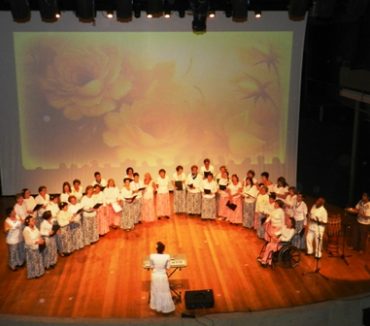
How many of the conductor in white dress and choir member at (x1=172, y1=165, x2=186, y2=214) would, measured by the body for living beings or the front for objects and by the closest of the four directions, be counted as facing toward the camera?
1

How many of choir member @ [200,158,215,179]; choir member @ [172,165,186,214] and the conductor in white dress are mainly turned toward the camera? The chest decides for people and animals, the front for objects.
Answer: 2

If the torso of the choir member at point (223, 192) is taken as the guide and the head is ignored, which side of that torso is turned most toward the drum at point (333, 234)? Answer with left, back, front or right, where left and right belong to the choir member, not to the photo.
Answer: left

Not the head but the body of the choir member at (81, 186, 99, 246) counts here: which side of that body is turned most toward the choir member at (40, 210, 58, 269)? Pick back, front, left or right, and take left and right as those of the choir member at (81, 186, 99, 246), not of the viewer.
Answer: right

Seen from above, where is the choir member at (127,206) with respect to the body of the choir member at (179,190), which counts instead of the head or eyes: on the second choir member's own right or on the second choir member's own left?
on the second choir member's own right

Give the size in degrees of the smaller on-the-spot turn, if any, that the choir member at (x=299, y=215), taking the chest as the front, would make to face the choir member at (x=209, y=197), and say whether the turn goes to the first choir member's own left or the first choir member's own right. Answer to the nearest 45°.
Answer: approximately 90° to the first choir member's own right

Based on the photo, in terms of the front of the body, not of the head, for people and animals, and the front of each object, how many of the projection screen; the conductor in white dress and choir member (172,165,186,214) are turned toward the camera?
2

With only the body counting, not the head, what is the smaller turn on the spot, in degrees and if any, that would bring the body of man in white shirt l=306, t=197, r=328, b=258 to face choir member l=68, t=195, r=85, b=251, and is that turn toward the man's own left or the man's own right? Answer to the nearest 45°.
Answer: approximately 45° to the man's own right

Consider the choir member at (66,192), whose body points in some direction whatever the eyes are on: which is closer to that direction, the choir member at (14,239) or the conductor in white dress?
the conductor in white dress

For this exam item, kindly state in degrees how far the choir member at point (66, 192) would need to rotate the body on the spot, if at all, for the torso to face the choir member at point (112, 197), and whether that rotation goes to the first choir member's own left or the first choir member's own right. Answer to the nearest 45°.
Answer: approximately 45° to the first choir member's own left

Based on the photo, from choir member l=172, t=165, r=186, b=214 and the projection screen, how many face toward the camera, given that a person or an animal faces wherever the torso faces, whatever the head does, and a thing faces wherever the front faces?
2
